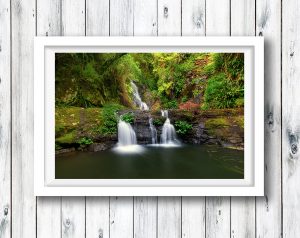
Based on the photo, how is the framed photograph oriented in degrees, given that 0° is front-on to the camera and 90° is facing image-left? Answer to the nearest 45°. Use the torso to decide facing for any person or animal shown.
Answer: approximately 0°
